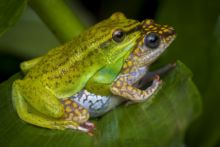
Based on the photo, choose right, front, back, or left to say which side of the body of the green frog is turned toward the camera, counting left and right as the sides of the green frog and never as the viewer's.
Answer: right
